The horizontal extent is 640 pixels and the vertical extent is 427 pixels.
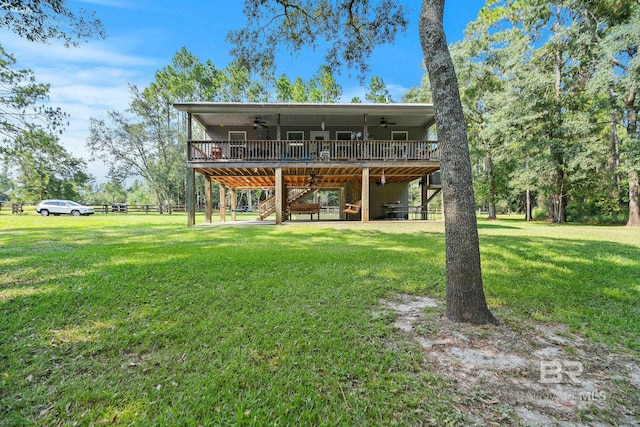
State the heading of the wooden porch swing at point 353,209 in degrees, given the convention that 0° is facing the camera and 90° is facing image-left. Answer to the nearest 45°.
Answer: approximately 45°

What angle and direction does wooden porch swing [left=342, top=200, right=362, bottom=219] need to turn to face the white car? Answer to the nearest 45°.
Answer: approximately 45° to its right

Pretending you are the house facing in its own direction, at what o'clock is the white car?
The white car is roughly at 4 o'clock from the house.

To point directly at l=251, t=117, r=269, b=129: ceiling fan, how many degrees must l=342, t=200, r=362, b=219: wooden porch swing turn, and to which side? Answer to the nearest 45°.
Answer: approximately 45° to its right
